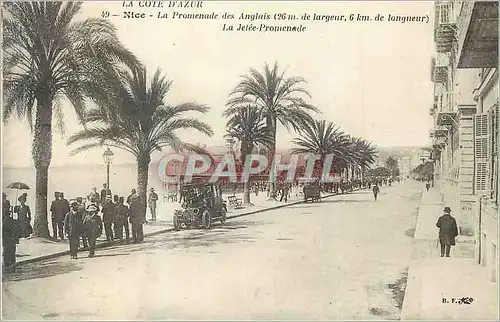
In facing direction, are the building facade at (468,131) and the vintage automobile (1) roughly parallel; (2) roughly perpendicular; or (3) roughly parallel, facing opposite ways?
roughly perpendicular

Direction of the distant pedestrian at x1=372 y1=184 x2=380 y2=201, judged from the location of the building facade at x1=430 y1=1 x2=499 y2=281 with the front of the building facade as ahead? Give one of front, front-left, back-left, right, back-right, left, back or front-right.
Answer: right

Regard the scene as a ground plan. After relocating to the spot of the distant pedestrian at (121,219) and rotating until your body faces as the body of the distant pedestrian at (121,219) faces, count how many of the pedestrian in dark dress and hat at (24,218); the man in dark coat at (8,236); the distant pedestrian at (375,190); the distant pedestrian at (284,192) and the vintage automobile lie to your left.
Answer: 3

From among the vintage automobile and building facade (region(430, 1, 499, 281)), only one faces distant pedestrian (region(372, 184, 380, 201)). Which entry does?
the building facade

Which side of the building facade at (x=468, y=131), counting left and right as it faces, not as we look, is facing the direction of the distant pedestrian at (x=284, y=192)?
front

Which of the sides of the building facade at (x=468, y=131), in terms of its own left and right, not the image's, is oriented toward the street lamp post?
front

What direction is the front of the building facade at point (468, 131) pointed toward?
to the viewer's left

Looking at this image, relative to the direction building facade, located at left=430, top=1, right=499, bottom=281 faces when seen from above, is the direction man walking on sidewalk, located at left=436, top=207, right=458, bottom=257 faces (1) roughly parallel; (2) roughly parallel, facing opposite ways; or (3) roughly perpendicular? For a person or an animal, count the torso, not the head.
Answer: roughly perpendicular

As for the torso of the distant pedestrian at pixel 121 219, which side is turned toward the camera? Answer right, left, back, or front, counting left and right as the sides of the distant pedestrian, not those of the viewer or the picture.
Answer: front

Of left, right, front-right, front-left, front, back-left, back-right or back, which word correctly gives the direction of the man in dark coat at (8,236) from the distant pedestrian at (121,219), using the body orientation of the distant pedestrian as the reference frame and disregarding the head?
right
